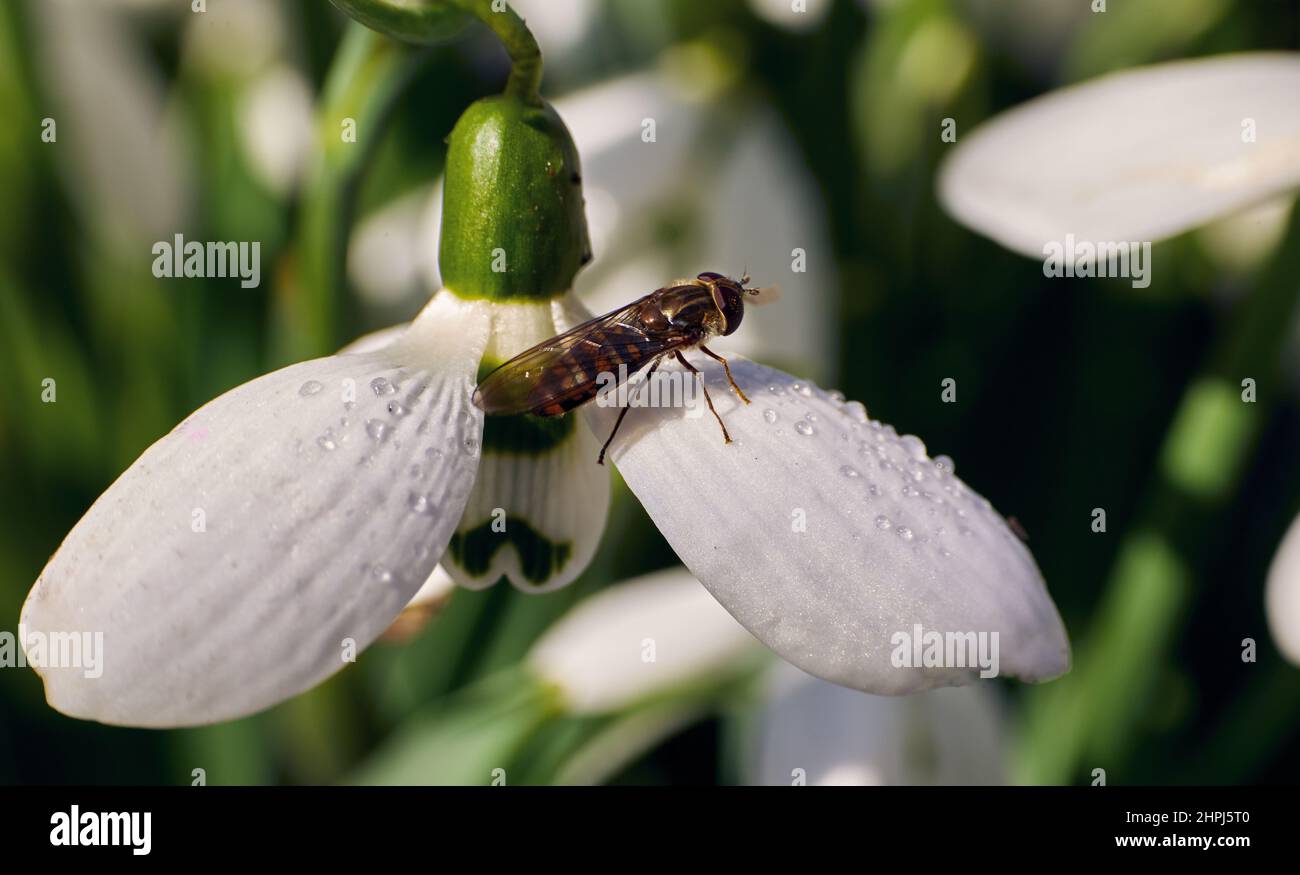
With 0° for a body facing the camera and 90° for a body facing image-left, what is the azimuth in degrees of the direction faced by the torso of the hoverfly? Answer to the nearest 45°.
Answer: approximately 270°
